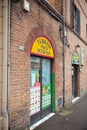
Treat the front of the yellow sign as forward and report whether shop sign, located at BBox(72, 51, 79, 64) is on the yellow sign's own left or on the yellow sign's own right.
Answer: on the yellow sign's own left

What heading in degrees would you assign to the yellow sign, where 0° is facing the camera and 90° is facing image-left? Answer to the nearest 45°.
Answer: approximately 315°
